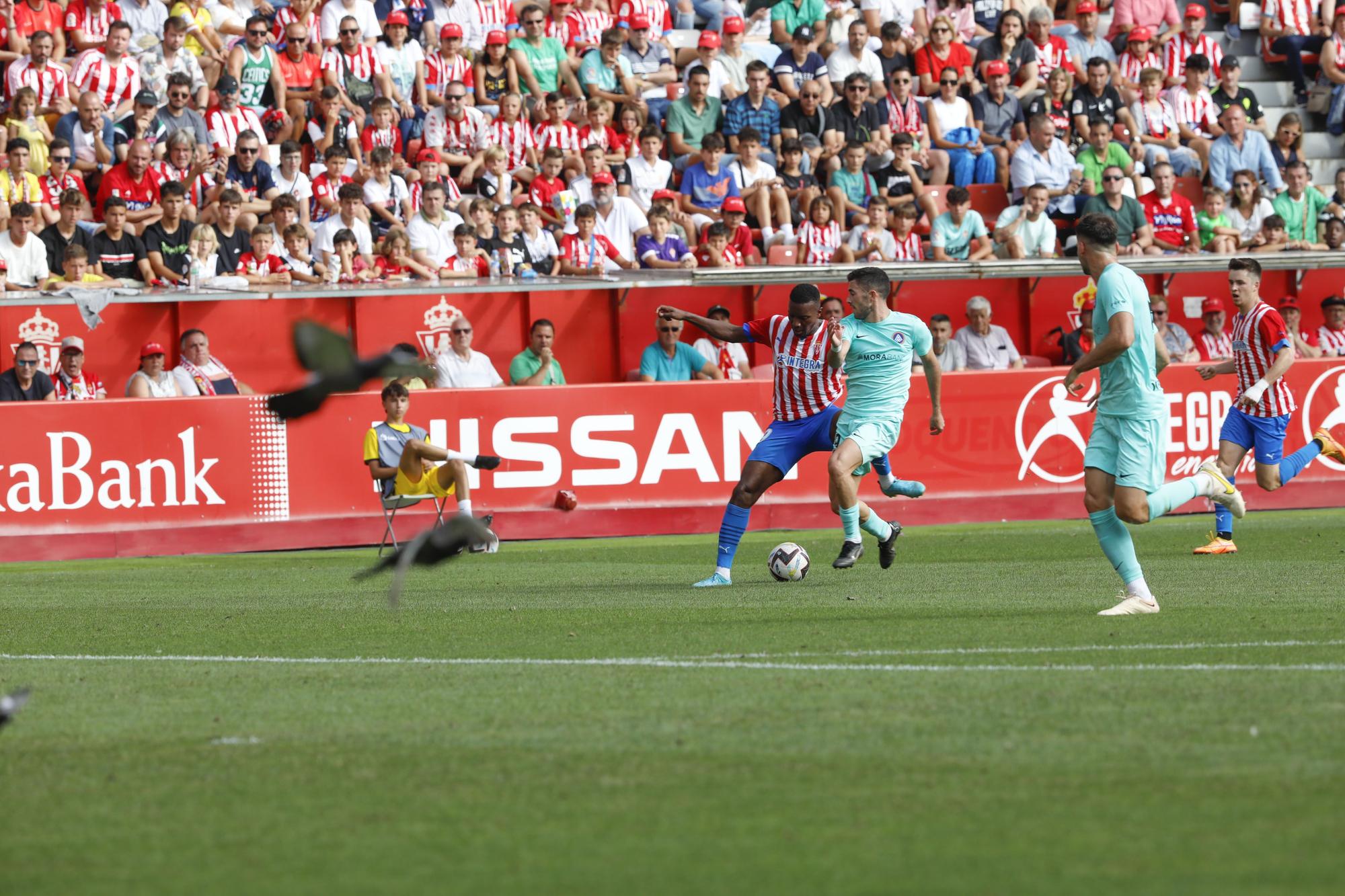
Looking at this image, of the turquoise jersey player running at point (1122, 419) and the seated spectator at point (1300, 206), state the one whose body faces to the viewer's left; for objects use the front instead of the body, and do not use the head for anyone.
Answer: the turquoise jersey player running

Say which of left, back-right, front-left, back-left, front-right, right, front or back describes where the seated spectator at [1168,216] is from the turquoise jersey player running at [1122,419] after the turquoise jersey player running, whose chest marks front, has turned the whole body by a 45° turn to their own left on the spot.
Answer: back-right

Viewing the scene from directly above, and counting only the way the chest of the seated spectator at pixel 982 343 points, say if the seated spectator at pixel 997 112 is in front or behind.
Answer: behind

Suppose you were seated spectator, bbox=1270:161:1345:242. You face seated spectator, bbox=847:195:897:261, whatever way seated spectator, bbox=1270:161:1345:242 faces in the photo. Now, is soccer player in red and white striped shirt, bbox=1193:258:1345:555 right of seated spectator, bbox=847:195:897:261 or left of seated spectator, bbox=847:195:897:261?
left

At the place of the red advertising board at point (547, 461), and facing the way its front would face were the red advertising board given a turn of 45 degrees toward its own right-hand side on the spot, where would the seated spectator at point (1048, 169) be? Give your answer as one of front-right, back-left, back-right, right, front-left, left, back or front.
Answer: back

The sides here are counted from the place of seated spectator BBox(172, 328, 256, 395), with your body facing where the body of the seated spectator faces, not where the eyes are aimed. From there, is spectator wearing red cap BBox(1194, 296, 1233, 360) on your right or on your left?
on your left

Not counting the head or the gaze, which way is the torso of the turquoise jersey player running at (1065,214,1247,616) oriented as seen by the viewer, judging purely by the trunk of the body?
to the viewer's left

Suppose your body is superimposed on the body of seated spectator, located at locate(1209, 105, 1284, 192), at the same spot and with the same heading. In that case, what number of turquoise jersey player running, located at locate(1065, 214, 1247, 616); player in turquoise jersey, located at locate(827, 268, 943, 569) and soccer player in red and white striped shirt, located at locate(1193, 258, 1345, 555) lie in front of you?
3

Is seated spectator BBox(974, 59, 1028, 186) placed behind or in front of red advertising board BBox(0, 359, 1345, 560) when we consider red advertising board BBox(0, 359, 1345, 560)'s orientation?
behind

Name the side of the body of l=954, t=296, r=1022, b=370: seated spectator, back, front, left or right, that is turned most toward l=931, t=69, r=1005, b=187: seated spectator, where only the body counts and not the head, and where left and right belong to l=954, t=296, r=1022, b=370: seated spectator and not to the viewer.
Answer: back
